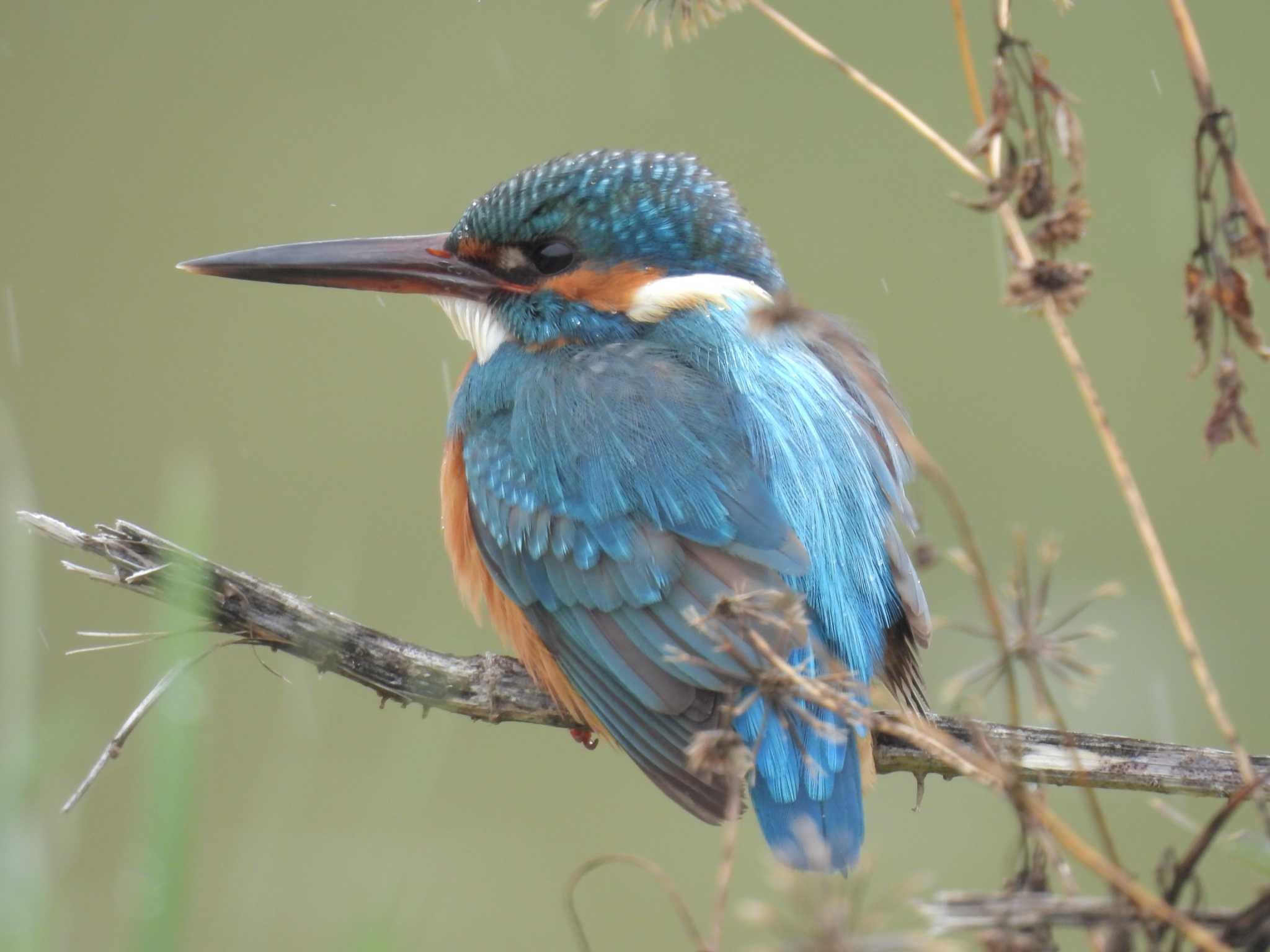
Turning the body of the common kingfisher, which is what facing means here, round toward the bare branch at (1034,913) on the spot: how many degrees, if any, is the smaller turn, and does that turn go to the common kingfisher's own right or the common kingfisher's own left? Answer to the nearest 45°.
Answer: approximately 135° to the common kingfisher's own right

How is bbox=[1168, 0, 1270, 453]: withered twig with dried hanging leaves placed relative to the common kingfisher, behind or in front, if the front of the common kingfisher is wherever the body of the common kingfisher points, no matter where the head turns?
behind

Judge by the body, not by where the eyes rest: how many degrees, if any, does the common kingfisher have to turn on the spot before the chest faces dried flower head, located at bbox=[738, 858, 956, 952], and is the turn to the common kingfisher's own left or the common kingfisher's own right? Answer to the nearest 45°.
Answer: approximately 135° to the common kingfisher's own left

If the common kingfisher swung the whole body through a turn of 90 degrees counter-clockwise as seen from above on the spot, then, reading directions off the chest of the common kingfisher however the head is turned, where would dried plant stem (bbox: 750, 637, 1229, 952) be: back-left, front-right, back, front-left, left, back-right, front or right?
front-left

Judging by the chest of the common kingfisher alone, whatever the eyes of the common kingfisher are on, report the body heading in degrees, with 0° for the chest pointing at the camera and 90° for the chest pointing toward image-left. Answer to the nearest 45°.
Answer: approximately 135°
